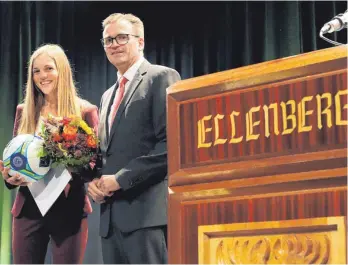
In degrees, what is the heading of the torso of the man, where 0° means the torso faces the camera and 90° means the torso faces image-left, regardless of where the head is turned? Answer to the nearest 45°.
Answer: approximately 45°

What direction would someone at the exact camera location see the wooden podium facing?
facing the viewer and to the left of the viewer

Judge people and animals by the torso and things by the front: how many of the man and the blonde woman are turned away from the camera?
0

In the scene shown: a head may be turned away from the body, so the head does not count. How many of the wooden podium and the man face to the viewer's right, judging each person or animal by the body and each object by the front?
0

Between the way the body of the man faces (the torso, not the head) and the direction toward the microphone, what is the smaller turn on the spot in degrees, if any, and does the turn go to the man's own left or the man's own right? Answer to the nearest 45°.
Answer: approximately 90° to the man's own left

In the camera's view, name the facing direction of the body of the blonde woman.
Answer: toward the camera

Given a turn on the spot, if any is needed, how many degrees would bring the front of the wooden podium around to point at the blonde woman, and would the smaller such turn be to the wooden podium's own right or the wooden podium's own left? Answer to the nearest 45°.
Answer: approximately 90° to the wooden podium's own right

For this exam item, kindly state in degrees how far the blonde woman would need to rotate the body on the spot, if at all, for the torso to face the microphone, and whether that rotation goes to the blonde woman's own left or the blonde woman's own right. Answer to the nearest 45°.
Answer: approximately 45° to the blonde woman's own left
